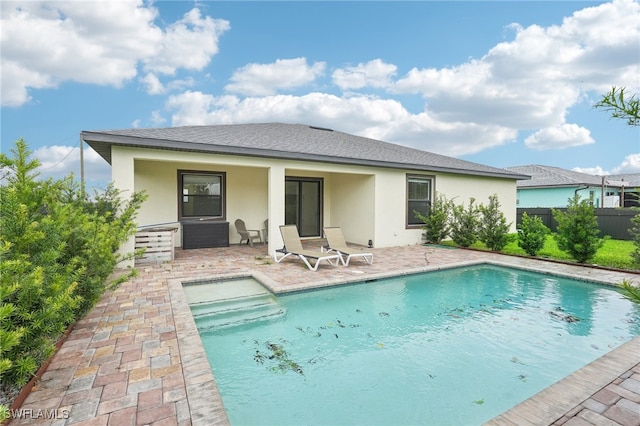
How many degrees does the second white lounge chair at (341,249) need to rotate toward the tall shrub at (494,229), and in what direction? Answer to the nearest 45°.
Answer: approximately 90° to its left

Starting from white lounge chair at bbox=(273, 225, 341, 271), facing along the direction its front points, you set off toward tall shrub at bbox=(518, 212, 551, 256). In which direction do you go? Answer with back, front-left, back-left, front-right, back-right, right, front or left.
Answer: front-left

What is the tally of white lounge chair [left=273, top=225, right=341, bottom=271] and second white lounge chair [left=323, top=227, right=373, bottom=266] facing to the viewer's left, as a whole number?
0

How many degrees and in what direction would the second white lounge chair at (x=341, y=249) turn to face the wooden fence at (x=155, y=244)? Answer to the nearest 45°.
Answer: approximately 135° to its right

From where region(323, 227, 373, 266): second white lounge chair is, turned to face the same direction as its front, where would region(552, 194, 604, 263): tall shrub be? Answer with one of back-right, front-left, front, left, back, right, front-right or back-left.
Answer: front-left

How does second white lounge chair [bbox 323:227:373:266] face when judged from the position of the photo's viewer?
facing the viewer and to the right of the viewer

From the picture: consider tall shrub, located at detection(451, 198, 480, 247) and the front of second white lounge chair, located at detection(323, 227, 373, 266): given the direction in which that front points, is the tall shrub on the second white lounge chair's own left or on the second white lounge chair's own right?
on the second white lounge chair's own left

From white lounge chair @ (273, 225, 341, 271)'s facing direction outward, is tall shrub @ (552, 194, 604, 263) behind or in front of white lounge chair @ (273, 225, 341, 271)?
in front

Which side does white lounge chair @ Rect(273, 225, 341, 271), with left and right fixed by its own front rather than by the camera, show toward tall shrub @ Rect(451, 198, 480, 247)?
left
